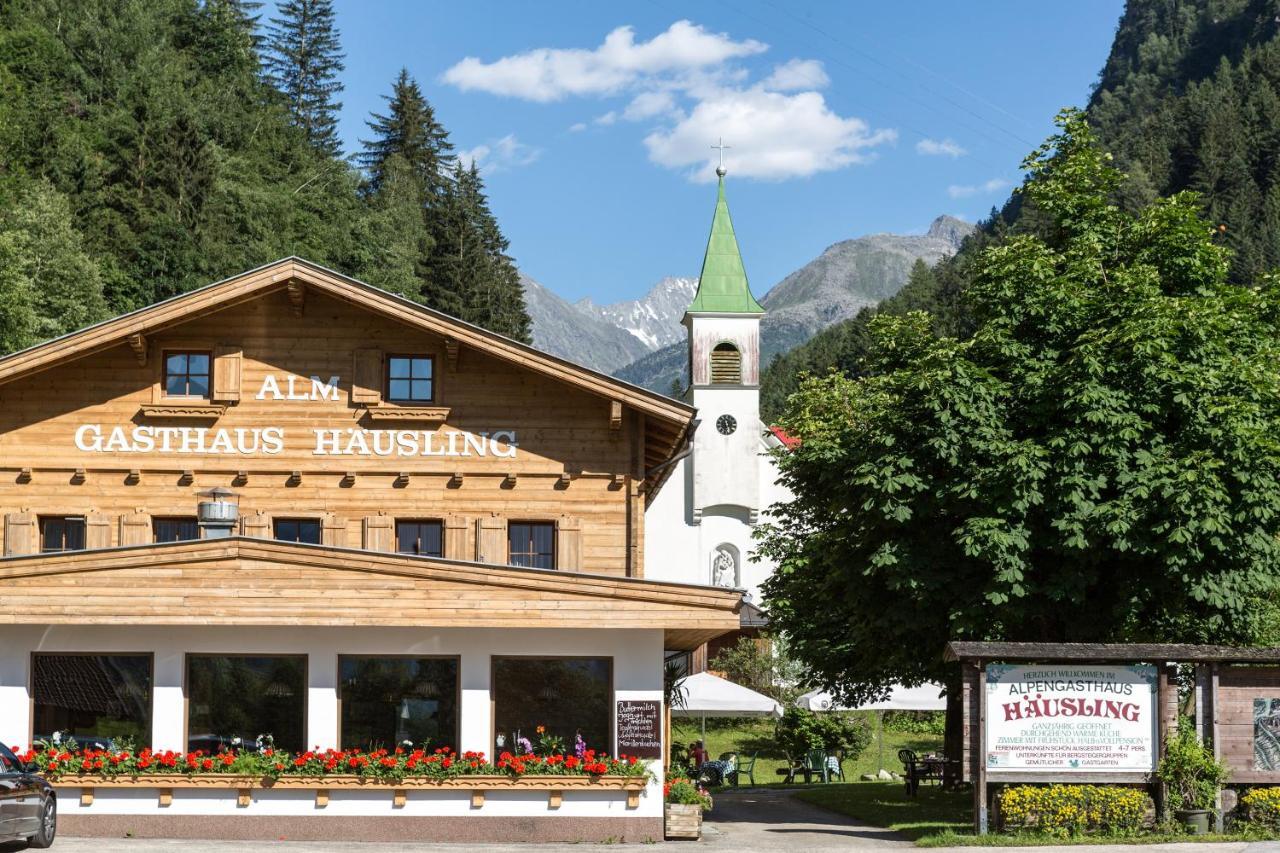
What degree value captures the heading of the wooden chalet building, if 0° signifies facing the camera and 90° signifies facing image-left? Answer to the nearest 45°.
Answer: approximately 0°

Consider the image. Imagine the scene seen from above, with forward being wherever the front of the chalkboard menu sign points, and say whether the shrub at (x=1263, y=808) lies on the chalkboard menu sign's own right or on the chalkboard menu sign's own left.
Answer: on the chalkboard menu sign's own left

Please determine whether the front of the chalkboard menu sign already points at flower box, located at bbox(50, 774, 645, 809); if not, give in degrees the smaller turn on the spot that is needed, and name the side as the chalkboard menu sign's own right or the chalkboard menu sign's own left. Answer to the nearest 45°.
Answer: approximately 90° to the chalkboard menu sign's own right
